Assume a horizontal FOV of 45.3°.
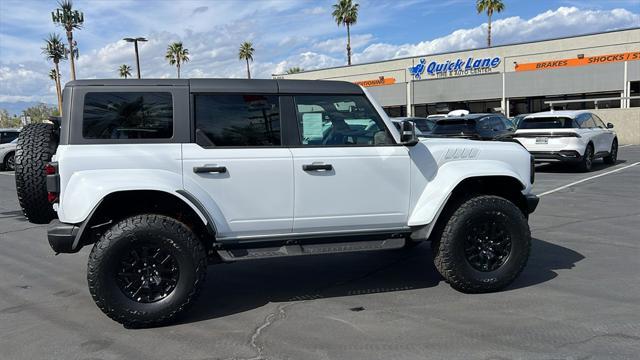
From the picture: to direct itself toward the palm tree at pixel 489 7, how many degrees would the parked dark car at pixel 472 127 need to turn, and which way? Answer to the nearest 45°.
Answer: approximately 45° to its left

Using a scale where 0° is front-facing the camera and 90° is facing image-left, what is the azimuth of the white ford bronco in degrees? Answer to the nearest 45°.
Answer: approximately 270°

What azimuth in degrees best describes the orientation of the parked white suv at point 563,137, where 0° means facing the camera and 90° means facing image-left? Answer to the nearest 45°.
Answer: approximately 225°

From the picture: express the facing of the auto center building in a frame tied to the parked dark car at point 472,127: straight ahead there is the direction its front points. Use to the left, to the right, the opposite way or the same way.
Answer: the opposite way

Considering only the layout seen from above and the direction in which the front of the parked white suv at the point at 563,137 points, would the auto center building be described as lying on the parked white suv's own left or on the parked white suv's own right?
on the parked white suv's own left

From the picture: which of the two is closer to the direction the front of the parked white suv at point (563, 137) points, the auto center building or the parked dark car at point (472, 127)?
the auto center building

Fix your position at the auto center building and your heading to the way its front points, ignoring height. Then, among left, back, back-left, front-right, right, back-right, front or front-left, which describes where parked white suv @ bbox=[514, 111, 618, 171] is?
front-left

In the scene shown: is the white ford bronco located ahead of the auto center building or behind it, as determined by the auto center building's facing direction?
ahead

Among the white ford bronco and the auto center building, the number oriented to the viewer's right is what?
1

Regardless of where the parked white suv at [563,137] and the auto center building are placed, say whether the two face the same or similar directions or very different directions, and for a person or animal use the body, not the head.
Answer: very different directions

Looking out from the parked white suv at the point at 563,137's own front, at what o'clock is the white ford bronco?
The white ford bronco is roughly at 5 o'clock from the parked white suv.

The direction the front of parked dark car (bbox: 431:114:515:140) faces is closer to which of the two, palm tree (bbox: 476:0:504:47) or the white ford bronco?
the palm tree

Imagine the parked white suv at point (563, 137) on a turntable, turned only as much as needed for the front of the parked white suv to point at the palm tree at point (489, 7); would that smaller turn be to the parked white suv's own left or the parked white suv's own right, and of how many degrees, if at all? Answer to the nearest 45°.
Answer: approximately 45° to the parked white suv's own left

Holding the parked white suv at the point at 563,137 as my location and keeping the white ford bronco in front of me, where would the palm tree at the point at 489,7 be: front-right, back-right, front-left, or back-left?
back-right

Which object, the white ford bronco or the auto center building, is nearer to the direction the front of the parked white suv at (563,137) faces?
the auto center building

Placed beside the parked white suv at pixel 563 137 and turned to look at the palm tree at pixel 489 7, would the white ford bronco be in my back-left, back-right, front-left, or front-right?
back-left

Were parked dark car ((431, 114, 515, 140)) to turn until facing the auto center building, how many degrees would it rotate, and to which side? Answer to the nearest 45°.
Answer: approximately 45° to its left
